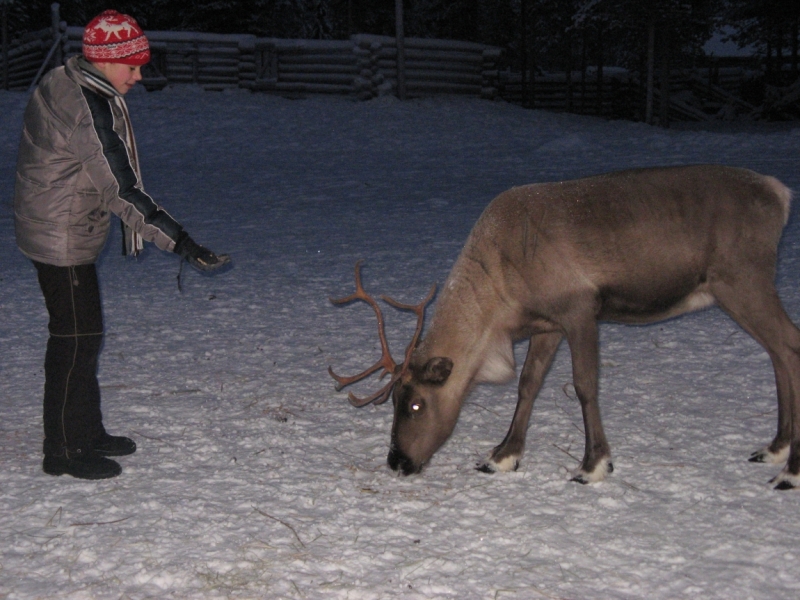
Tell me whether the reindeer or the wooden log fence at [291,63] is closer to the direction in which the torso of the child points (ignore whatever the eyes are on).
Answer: the reindeer

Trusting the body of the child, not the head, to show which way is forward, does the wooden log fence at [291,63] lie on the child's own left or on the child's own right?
on the child's own left

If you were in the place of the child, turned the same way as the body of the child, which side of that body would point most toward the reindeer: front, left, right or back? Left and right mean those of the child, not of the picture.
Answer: front

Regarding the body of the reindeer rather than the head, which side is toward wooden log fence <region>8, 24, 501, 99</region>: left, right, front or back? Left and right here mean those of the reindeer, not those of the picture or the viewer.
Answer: right

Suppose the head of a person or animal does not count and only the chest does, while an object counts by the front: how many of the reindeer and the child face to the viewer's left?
1

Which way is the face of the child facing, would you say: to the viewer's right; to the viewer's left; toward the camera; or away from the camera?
to the viewer's right

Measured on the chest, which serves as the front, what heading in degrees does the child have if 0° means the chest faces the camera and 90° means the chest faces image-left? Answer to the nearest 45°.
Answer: approximately 270°

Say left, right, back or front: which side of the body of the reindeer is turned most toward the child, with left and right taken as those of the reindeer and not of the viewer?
front

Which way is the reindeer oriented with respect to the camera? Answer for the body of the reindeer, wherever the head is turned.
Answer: to the viewer's left
